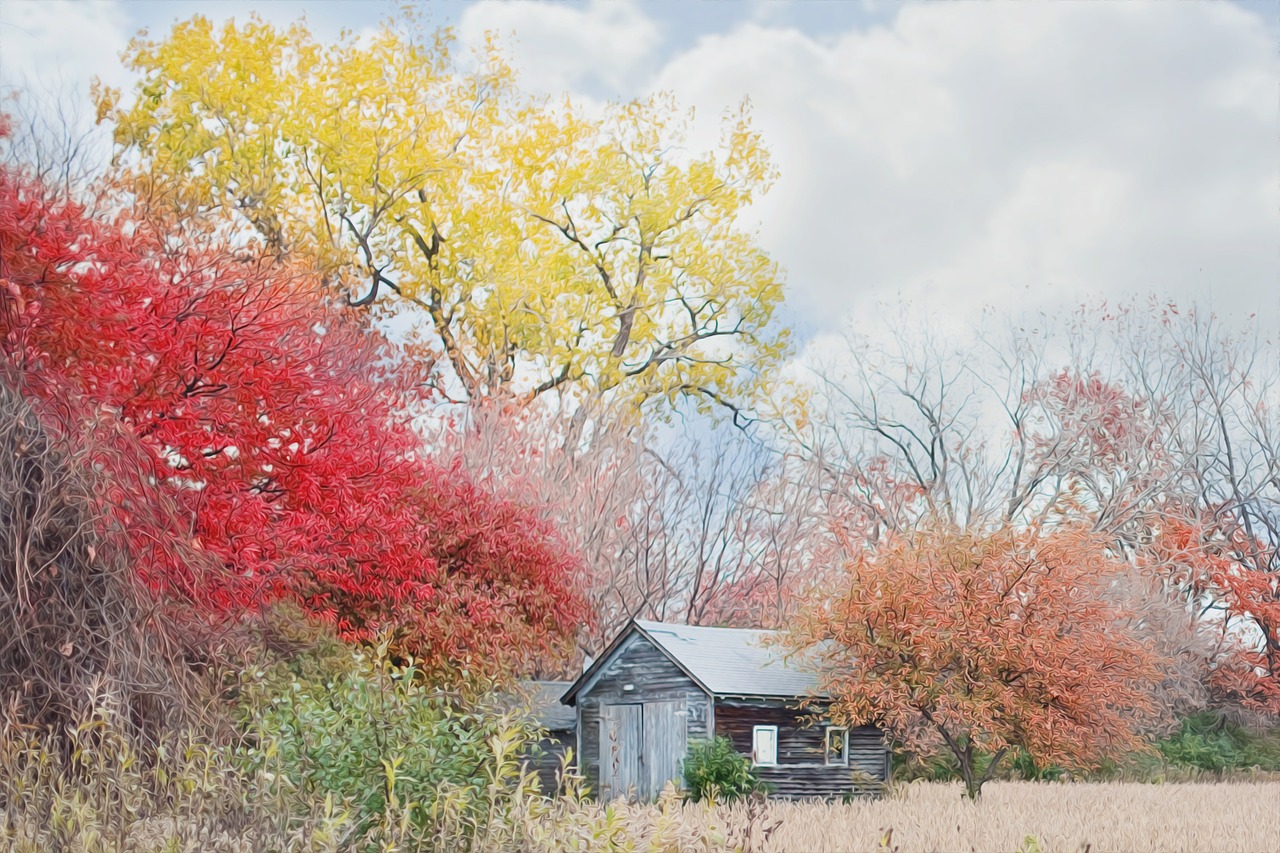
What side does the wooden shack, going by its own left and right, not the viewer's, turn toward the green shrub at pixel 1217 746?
back

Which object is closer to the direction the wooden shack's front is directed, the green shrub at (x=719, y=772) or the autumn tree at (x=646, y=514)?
the green shrub

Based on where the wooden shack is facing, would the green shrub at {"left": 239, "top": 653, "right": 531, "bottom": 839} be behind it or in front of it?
in front

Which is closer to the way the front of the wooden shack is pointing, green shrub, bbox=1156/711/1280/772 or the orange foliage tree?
the orange foliage tree

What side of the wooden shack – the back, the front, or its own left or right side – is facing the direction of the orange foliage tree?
left

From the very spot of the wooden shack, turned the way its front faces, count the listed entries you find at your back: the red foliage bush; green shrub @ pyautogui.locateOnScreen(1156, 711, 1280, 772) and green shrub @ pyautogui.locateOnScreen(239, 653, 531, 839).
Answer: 1

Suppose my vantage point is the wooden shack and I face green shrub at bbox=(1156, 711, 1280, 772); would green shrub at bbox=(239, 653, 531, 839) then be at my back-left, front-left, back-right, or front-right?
back-right

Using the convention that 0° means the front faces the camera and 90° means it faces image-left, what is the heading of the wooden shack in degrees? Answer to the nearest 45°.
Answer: approximately 45°
